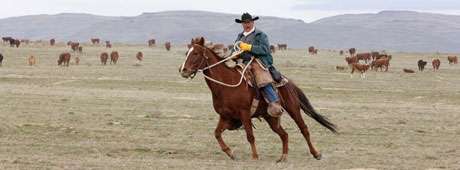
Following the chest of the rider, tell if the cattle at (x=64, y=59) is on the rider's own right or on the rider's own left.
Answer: on the rider's own right

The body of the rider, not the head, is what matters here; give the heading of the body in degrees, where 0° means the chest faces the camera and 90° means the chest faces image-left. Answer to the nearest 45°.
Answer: approximately 45°
